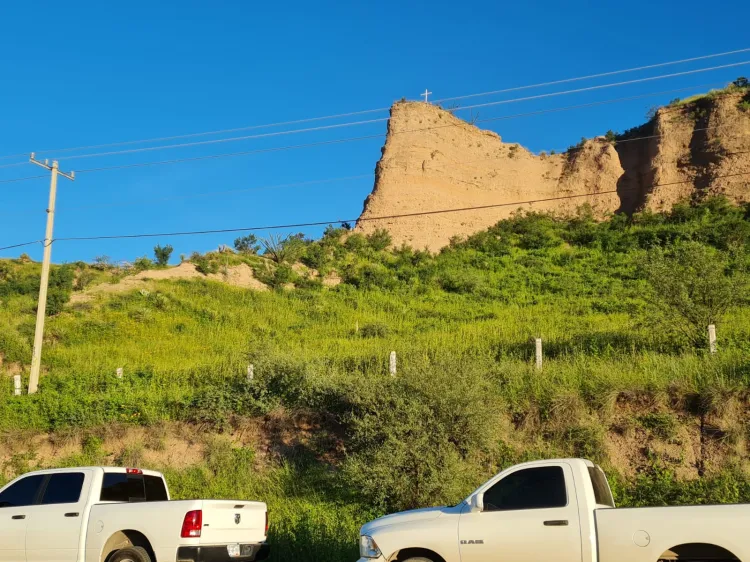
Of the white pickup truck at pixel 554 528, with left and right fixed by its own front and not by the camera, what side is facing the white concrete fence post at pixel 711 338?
right

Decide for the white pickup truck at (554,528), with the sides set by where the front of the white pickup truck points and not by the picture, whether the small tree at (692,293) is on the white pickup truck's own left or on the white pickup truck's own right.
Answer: on the white pickup truck's own right

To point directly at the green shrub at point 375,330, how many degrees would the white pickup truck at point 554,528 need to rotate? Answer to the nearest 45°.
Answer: approximately 90° to its right

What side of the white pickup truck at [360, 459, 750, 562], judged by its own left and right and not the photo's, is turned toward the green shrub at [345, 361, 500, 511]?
right

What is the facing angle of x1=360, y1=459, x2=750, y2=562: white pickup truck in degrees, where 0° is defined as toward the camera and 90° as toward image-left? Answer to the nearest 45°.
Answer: approximately 90°

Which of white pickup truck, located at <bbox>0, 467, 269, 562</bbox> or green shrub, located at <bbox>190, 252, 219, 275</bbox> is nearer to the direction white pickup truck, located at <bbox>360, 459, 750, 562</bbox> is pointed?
the white pickup truck

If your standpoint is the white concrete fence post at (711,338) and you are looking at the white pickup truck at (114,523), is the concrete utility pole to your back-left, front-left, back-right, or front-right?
front-right

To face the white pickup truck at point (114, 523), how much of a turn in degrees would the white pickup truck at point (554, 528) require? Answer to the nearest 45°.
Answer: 0° — it already faces it

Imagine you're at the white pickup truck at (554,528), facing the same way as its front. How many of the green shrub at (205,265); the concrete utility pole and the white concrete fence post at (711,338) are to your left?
0

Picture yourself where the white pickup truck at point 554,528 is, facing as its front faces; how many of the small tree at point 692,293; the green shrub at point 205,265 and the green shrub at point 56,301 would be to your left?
0

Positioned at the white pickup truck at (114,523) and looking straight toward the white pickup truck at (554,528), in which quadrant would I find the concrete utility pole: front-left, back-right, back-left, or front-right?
back-left

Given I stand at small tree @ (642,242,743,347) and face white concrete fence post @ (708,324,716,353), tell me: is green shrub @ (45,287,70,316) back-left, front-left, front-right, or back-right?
back-right

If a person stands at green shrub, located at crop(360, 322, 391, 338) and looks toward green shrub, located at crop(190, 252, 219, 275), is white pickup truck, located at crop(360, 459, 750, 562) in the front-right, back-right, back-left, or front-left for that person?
back-left

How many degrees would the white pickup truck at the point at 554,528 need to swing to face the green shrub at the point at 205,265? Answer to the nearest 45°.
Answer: approximately 45° to its right
